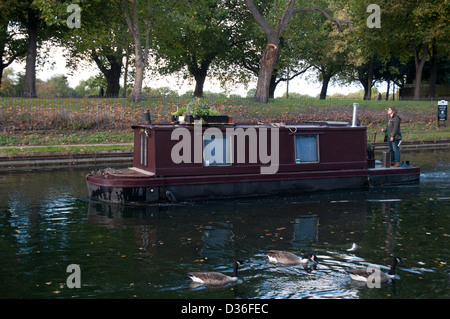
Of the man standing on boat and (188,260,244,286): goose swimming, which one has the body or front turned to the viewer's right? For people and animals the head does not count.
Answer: the goose swimming

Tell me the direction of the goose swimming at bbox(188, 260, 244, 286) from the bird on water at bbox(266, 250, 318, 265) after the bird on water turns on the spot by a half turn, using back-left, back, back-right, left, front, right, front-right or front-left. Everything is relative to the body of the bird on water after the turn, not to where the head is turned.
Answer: front-left

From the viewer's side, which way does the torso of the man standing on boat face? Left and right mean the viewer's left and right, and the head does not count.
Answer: facing to the left of the viewer

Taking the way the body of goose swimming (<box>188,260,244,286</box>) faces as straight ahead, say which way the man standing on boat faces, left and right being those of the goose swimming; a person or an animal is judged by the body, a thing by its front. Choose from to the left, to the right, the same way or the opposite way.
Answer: the opposite way

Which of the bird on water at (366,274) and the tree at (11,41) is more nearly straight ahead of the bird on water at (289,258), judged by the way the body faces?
the bird on water

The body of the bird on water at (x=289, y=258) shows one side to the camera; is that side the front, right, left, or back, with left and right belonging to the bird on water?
right

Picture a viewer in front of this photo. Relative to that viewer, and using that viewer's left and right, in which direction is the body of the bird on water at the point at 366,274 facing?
facing to the right of the viewer

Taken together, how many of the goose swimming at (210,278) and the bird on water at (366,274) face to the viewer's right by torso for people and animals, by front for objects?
2

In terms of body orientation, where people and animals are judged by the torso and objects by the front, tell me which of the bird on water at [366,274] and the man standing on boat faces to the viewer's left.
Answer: the man standing on boat

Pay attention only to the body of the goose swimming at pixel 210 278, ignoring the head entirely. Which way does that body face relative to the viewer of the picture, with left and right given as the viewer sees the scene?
facing to the right of the viewer

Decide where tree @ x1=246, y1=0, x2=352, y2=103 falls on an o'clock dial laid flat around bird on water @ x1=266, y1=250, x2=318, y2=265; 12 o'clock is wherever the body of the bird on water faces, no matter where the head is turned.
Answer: The tree is roughly at 9 o'clock from the bird on water.

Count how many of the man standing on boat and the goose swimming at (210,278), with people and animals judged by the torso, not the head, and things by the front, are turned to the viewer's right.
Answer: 1

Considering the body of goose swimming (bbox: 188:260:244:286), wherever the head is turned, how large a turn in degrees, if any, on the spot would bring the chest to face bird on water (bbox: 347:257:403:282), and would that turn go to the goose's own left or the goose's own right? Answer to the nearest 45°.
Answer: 0° — it already faces it

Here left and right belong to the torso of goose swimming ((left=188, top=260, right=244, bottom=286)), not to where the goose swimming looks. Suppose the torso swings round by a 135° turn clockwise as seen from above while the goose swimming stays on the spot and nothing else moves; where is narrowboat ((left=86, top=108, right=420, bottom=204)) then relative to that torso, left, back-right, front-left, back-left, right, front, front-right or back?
back-right
